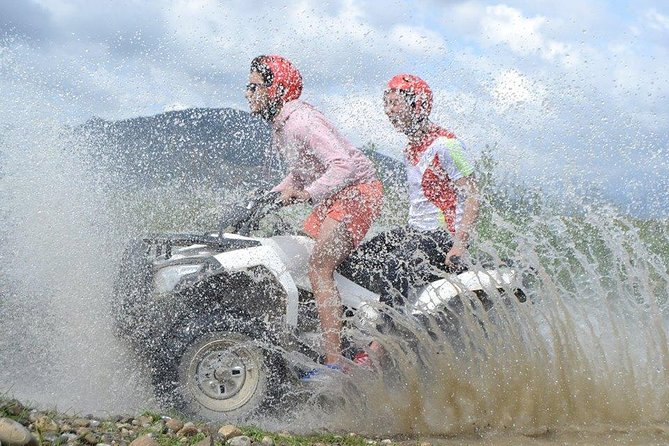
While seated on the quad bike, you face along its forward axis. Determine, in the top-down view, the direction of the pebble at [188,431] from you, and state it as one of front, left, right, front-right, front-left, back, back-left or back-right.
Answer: left

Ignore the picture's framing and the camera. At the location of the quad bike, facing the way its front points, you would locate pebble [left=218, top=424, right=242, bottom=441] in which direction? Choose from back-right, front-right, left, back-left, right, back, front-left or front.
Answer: left

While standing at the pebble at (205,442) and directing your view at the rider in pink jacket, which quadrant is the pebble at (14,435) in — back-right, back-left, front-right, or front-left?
back-left

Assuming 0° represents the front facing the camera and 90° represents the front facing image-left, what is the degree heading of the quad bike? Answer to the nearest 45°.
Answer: approximately 90°

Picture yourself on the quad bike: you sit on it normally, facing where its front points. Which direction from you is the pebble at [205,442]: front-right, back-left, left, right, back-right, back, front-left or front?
left

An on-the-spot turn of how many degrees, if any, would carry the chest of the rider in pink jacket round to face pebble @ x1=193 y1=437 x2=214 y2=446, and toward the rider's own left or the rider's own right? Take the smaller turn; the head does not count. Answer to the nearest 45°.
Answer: approximately 45° to the rider's own left

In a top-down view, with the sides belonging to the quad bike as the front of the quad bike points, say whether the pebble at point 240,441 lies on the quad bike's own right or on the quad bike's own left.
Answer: on the quad bike's own left

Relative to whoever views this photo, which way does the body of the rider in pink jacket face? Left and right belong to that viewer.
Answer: facing to the left of the viewer

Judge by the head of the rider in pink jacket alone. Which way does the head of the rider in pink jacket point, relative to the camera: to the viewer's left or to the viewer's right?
to the viewer's left

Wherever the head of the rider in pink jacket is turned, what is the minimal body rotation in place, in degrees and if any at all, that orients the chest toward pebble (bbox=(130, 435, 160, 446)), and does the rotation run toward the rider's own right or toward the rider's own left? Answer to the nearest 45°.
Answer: approximately 45° to the rider's own left

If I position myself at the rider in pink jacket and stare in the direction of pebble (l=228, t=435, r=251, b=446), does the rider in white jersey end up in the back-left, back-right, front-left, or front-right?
back-left
